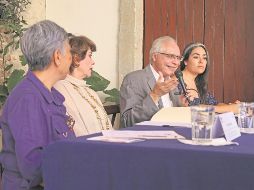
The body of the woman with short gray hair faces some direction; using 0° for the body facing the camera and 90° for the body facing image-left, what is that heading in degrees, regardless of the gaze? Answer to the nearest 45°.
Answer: approximately 270°

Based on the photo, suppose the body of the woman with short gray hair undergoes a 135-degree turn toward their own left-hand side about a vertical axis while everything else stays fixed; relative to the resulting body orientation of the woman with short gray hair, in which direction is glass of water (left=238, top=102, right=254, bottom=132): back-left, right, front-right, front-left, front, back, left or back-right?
back-right

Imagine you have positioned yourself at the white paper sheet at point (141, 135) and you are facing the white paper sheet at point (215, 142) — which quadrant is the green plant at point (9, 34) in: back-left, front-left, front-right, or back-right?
back-left

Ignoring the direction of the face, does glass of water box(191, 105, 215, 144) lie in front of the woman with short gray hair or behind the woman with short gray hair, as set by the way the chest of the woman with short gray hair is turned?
in front

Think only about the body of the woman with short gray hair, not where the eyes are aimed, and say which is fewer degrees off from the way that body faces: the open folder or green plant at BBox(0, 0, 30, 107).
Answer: the open folder

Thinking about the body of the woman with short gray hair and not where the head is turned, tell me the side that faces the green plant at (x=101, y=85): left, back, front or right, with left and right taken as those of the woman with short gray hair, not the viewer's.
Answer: left

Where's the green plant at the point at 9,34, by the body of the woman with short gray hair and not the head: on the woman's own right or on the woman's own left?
on the woman's own left

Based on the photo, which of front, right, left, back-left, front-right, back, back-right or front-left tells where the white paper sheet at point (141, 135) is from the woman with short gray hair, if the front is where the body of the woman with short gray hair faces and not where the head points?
front-right

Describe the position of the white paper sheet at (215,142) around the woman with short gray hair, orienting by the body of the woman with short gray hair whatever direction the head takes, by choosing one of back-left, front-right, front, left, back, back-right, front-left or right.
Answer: front-right
